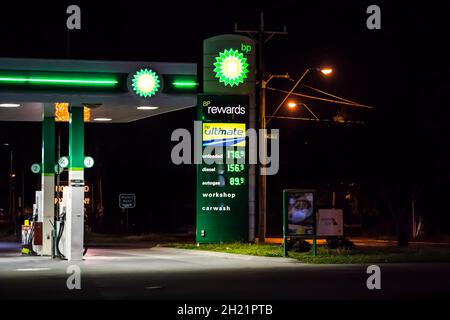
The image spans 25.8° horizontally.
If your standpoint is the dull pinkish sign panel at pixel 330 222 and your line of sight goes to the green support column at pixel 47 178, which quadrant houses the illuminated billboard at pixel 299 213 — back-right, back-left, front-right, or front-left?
front-left

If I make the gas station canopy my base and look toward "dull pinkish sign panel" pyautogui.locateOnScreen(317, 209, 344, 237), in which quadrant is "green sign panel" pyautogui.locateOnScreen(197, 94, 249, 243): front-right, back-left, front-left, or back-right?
front-left

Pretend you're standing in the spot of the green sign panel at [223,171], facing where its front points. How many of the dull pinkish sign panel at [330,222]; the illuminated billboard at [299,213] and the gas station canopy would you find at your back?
0

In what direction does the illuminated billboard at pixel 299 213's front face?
toward the camera

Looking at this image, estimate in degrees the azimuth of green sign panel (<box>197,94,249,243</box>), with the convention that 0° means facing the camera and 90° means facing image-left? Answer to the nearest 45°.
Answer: approximately 0°

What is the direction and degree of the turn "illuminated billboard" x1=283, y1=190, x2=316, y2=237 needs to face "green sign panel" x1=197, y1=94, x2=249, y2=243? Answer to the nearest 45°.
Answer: approximately 135° to its right

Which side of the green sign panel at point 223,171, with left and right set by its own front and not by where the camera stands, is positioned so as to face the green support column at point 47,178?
right

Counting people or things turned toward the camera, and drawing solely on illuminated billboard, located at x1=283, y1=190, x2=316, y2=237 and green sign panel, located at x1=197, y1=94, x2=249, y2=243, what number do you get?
2

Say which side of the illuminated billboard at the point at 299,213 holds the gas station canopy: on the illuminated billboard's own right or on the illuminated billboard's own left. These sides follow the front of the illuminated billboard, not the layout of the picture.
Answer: on the illuminated billboard's own right

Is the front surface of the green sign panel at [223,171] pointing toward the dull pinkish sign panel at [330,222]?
no

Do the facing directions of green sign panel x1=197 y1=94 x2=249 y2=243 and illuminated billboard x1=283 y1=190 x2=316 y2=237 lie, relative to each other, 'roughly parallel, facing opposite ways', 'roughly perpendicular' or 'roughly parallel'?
roughly parallel
